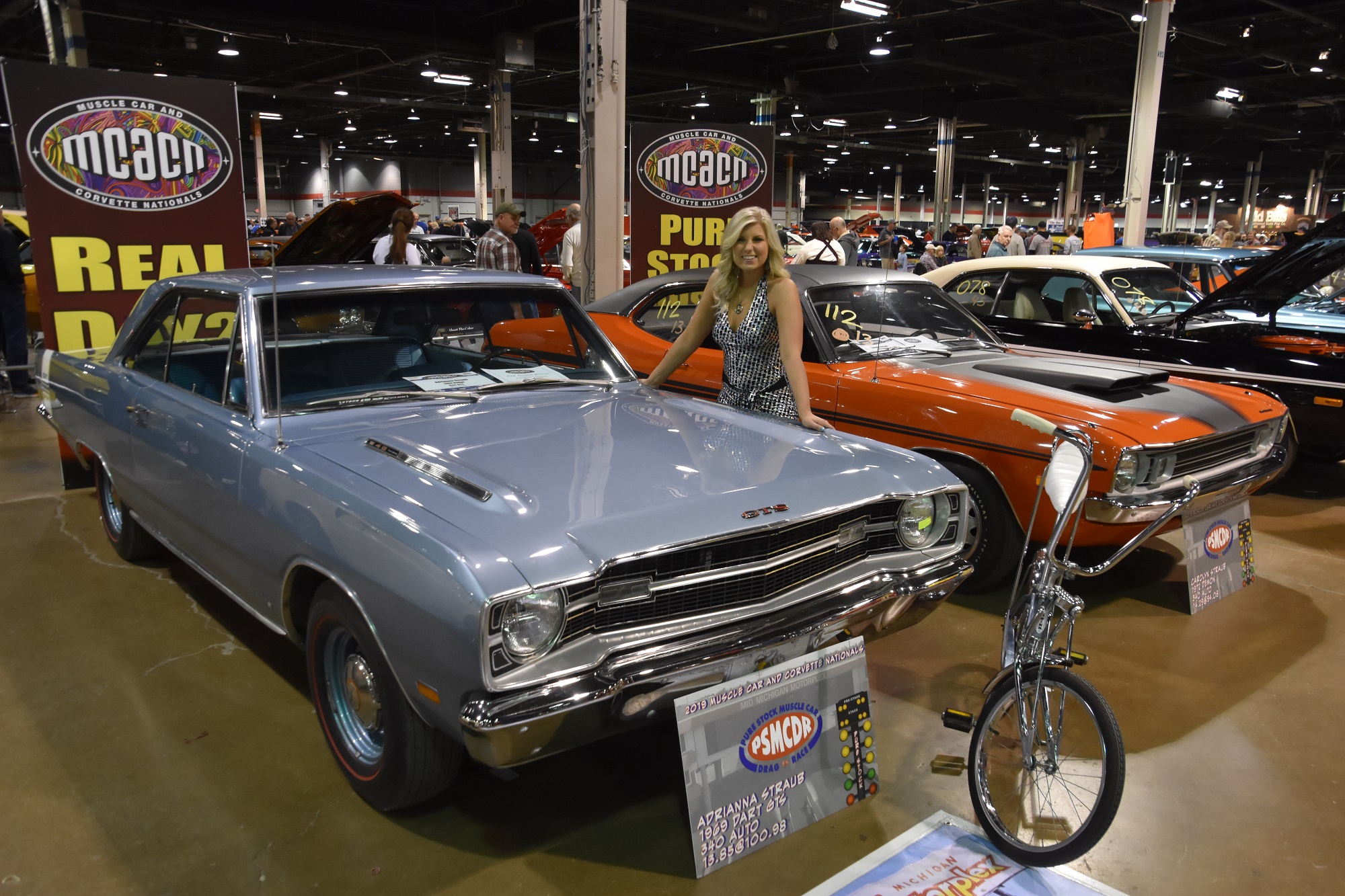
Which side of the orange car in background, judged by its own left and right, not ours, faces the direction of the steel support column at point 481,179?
back

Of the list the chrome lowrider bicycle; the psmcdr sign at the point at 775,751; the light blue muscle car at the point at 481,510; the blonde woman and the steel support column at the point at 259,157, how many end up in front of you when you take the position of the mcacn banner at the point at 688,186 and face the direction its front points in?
4

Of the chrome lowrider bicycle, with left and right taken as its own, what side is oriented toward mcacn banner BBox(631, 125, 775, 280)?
back

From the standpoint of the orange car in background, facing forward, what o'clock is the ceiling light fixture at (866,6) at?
The ceiling light fixture is roughly at 7 o'clock from the orange car in background.

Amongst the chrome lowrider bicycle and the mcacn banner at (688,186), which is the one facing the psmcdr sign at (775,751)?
the mcacn banner

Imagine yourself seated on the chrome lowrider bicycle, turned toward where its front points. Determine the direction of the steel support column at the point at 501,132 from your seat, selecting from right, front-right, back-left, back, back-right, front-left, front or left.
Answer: back

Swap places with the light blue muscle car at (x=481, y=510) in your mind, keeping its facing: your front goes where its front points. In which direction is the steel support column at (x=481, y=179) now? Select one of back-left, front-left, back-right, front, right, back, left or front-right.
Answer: back-left

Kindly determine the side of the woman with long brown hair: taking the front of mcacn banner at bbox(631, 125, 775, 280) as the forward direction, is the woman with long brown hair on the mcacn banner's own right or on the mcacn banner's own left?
on the mcacn banner's own right

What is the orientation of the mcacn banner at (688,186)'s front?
toward the camera

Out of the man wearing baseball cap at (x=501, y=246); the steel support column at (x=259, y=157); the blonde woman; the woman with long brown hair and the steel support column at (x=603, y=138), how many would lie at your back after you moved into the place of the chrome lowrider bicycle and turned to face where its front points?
5

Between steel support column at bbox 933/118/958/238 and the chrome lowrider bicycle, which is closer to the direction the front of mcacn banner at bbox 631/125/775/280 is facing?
the chrome lowrider bicycle

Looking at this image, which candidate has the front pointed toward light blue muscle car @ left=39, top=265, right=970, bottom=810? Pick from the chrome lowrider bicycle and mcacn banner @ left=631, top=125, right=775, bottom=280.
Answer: the mcacn banner

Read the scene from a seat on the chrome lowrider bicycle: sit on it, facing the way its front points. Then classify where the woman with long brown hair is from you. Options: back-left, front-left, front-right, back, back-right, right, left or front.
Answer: back

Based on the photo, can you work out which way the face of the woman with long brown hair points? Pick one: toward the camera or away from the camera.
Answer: away from the camera
